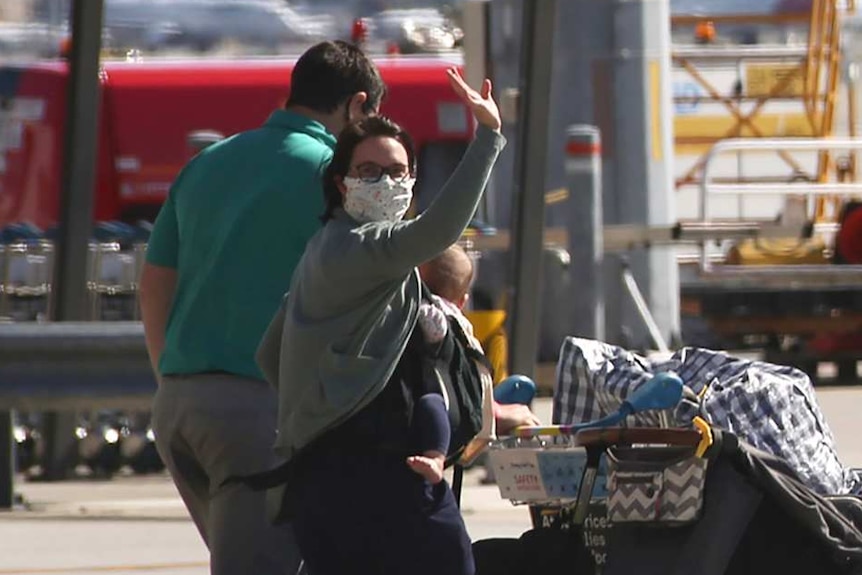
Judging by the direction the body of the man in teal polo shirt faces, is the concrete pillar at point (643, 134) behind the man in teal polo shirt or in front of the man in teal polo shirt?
in front

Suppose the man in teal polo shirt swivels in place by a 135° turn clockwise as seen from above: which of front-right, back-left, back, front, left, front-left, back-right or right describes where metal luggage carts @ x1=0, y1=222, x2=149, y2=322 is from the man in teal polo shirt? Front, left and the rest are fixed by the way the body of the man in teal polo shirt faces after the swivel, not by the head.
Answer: back

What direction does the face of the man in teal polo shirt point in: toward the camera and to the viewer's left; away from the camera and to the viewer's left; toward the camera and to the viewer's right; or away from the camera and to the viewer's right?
away from the camera and to the viewer's right

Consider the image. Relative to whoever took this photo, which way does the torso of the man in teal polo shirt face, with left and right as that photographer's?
facing away from the viewer and to the right of the viewer

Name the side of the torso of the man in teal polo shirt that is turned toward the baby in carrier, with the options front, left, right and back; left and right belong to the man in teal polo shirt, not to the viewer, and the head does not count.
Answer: right

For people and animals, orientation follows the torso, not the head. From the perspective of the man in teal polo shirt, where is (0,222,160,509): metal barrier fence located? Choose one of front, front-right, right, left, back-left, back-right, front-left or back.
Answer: front-left
